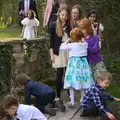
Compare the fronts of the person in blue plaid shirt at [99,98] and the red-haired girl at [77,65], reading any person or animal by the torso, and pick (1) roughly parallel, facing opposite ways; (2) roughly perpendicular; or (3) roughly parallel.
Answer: roughly perpendicular

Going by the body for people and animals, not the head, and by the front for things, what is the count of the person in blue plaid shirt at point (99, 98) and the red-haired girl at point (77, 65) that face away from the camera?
1

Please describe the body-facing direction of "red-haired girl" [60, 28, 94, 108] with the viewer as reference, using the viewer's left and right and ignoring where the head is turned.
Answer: facing away from the viewer

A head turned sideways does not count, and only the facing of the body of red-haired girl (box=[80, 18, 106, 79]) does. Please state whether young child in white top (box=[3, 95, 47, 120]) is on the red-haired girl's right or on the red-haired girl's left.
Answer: on the red-haired girl's left

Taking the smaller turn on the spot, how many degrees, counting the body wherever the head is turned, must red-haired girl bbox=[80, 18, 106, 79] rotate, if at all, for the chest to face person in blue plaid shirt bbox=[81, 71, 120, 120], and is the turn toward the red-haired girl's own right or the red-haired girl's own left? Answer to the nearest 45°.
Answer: approximately 135° to the red-haired girl's own left
